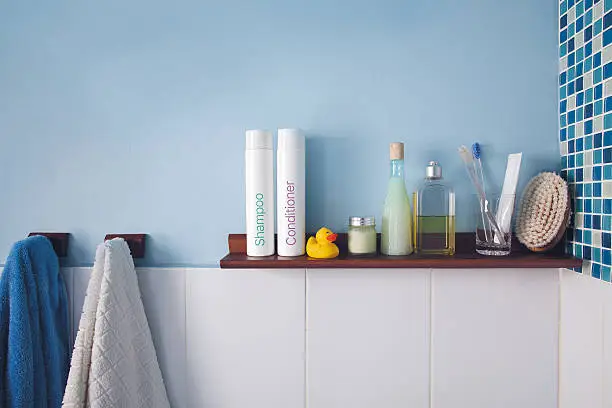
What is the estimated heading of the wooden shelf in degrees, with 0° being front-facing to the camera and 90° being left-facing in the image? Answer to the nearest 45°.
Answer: approximately 0°

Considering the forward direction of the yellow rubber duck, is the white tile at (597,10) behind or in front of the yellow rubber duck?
in front

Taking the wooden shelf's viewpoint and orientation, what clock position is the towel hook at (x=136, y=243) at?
The towel hook is roughly at 3 o'clock from the wooden shelf.

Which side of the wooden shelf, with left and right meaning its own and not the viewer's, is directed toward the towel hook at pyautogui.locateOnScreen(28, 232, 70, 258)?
right

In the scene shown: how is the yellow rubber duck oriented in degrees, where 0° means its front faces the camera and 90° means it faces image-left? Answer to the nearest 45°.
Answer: approximately 315°
